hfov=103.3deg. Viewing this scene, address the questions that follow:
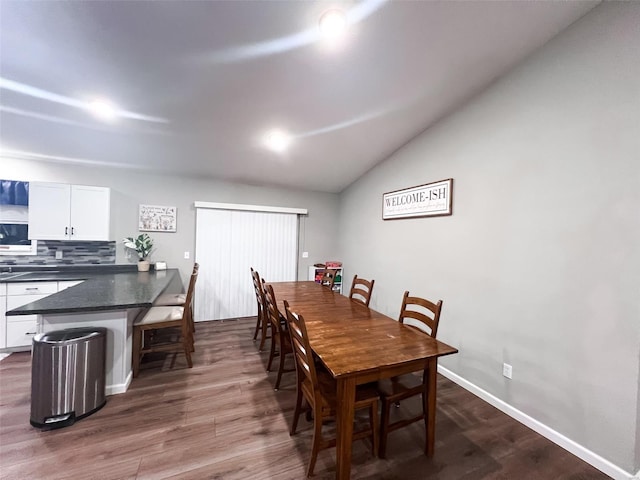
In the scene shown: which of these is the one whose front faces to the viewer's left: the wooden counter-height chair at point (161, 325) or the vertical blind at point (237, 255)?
the wooden counter-height chair

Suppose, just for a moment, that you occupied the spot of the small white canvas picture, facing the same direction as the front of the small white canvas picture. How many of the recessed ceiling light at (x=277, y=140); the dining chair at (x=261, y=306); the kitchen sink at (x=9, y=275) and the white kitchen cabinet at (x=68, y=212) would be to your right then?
2

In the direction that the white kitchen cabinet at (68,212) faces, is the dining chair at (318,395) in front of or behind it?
in front

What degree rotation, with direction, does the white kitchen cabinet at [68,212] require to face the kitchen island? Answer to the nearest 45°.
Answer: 0° — it already faces it

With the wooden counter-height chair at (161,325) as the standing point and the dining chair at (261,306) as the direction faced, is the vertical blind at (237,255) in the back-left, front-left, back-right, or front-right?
front-left

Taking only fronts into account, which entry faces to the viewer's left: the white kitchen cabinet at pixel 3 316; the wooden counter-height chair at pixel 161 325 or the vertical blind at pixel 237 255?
the wooden counter-height chair

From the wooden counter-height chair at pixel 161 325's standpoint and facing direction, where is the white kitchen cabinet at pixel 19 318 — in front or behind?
in front

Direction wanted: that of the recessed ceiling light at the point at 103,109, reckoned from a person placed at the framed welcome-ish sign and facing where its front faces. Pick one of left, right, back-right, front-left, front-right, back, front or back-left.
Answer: front

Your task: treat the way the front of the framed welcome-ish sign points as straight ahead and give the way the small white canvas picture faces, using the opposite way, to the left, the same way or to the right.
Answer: to the left

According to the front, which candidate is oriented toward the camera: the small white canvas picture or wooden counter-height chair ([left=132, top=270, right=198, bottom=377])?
the small white canvas picture

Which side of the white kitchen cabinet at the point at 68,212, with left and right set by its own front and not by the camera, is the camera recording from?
front

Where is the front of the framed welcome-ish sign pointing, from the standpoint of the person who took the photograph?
facing the viewer and to the left of the viewer

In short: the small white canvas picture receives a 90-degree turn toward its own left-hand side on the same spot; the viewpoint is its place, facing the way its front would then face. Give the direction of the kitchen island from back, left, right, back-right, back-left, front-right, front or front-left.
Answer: right

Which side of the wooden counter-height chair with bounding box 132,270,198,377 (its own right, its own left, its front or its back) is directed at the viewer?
left

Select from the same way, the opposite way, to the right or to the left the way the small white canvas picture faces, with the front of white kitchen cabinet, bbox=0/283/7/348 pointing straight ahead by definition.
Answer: the same way

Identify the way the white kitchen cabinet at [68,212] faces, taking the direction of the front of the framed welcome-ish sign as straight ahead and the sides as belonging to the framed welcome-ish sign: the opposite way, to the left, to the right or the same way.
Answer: to the left

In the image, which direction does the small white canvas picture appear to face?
toward the camera

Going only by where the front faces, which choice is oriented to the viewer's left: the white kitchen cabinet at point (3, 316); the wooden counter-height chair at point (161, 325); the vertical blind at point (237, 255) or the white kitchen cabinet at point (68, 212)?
the wooden counter-height chair

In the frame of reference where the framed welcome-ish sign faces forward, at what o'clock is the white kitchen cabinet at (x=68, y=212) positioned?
The white kitchen cabinet is roughly at 1 o'clock from the framed welcome-ish sign.

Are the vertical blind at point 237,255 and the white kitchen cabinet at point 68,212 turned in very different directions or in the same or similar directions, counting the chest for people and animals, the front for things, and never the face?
same or similar directions
